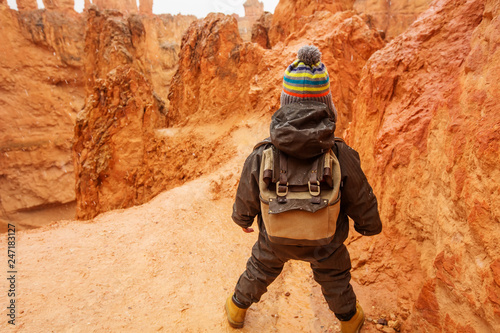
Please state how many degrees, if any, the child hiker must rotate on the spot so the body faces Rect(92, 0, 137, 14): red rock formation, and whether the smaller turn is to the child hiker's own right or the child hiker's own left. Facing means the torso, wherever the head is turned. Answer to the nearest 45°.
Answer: approximately 45° to the child hiker's own left

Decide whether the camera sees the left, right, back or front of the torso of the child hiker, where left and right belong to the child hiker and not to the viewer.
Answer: back

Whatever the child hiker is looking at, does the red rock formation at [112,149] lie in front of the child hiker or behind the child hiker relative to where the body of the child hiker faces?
in front

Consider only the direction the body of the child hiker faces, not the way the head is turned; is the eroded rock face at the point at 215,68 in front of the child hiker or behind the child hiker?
in front

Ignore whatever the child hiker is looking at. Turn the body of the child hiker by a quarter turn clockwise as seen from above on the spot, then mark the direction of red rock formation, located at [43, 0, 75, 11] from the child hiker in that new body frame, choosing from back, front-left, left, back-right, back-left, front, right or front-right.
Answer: back-left

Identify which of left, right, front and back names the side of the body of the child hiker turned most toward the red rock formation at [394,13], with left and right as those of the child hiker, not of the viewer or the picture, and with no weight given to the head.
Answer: front

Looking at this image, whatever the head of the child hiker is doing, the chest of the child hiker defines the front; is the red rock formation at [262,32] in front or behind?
in front

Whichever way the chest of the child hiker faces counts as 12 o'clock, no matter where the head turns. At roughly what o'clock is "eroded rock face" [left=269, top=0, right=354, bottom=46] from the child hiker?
The eroded rock face is roughly at 12 o'clock from the child hiker.

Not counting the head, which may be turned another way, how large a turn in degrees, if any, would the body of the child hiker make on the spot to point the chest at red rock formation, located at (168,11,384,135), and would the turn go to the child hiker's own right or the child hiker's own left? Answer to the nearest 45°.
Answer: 0° — they already face it

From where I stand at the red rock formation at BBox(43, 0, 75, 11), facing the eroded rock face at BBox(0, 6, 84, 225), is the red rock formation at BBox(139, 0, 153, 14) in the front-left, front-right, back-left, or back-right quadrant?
back-left
